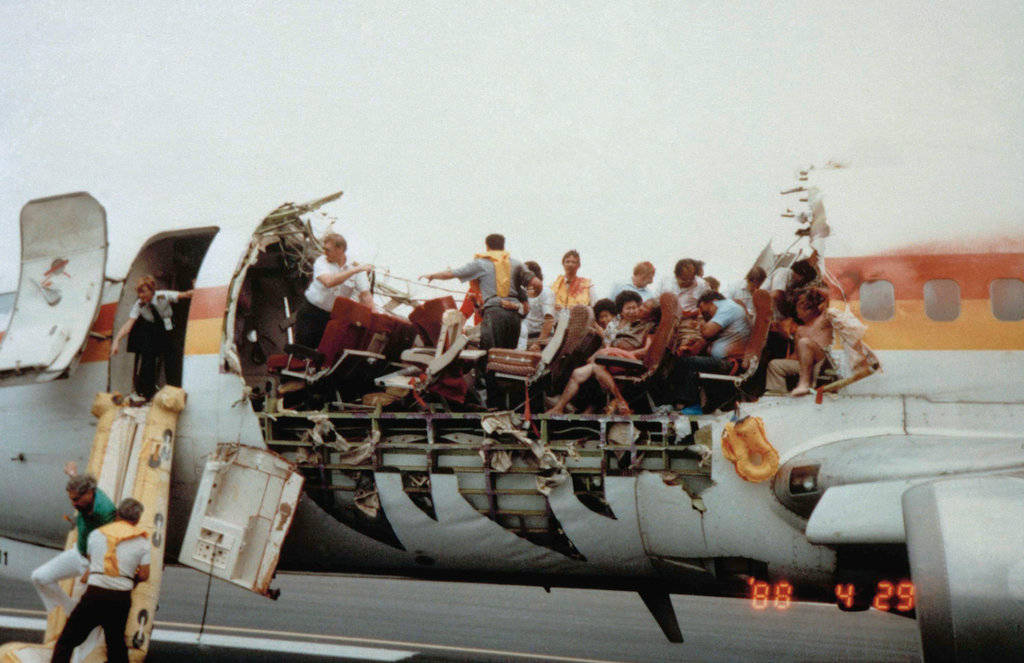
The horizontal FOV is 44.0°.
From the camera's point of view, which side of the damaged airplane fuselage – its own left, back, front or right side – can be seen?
left

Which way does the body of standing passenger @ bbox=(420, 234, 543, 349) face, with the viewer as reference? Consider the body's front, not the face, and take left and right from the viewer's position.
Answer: facing away from the viewer

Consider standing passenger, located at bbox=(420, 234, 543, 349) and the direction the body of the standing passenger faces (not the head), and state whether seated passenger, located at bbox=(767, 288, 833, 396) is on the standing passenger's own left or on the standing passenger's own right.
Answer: on the standing passenger's own right

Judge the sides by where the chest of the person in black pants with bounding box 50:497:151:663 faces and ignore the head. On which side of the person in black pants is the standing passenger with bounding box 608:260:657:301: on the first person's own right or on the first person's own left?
on the first person's own right

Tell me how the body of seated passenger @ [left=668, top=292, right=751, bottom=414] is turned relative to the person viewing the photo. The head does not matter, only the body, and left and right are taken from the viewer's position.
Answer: facing to the left of the viewer

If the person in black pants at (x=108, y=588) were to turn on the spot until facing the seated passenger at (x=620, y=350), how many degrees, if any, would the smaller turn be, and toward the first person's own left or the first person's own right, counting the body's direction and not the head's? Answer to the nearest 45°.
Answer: approximately 90° to the first person's own right

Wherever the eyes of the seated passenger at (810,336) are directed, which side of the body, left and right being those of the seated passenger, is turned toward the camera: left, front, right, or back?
left

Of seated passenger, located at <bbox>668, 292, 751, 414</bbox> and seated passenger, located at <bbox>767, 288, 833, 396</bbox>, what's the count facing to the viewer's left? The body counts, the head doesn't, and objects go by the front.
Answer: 2

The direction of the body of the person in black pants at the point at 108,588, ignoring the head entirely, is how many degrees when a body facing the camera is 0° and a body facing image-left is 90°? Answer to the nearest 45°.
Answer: approximately 180°

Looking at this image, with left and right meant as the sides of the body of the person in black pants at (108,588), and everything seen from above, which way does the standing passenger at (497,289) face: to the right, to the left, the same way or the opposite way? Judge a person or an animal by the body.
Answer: the same way

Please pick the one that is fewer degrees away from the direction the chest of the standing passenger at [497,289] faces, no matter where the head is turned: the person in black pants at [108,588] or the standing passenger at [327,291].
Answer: the standing passenger

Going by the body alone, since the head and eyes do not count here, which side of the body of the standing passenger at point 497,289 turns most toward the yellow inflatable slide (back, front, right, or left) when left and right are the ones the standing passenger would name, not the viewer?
left

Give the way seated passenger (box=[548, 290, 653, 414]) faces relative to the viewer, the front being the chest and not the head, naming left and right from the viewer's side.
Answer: facing the viewer and to the left of the viewer

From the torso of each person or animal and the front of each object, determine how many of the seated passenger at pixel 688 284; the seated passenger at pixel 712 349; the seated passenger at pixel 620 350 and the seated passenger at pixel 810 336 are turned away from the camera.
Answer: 0
